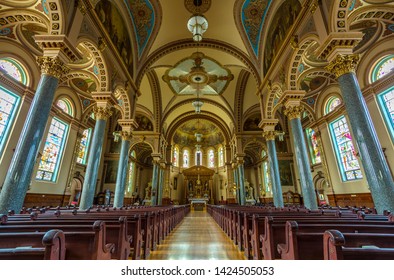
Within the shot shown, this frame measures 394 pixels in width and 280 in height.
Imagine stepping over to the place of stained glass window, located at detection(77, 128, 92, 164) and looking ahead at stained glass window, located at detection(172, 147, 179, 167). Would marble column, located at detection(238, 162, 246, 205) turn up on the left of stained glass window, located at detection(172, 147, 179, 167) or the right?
right

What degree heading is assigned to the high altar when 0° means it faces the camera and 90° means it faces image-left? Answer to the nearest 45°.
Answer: approximately 0°

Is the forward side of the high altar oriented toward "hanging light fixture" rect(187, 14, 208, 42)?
yes

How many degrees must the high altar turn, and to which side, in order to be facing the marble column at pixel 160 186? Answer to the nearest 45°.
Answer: approximately 45° to its right

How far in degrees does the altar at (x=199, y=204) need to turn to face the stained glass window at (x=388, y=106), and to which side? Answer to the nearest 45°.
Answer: approximately 45° to its left

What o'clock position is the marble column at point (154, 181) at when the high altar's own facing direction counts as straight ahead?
The marble column is roughly at 1 o'clock from the high altar.

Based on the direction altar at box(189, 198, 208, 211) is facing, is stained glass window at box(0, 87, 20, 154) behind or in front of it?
in front

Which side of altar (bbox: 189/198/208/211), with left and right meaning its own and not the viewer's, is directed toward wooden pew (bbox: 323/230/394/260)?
front

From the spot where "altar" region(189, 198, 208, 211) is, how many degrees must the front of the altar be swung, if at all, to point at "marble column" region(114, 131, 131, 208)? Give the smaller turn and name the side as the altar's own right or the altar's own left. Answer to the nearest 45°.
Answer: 0° — it already faces it

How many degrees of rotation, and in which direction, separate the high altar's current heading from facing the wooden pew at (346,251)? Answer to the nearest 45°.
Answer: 0° — it already faces it

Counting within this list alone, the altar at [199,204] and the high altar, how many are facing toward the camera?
2

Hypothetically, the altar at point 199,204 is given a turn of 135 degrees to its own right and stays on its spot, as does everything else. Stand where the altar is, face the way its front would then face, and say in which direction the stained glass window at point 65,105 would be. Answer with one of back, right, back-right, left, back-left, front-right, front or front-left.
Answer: left

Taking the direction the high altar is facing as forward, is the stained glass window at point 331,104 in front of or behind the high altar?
in front
